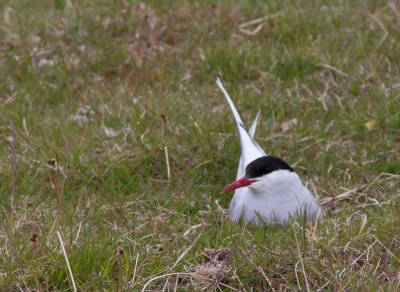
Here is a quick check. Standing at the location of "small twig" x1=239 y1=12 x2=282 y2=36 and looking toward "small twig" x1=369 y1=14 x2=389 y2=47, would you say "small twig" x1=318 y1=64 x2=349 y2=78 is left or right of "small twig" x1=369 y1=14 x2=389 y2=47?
right

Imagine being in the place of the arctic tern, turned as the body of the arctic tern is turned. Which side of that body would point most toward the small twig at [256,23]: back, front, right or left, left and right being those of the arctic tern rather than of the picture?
back

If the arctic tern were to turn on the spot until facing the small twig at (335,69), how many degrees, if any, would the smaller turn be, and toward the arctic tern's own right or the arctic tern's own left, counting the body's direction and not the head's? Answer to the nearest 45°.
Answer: approximately 180°

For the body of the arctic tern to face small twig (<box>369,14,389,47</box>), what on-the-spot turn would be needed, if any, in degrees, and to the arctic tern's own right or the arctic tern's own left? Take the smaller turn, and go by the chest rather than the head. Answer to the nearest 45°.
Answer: approximately 135° to the arctic tern's own left

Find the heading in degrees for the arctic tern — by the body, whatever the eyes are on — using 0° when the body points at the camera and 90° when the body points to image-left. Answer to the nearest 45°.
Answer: approximately 0°
